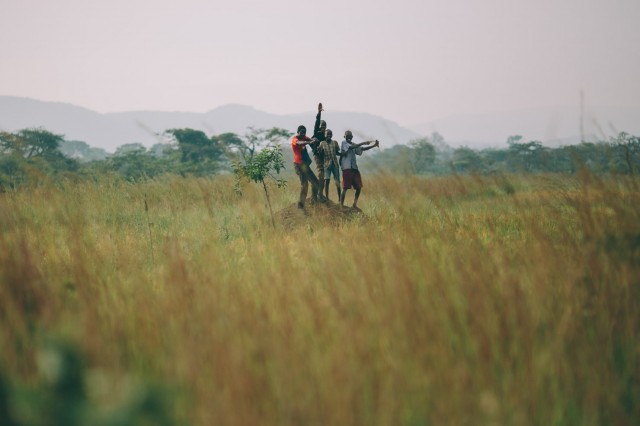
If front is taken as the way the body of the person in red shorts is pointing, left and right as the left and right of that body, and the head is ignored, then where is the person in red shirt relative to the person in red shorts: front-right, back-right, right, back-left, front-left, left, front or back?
right
